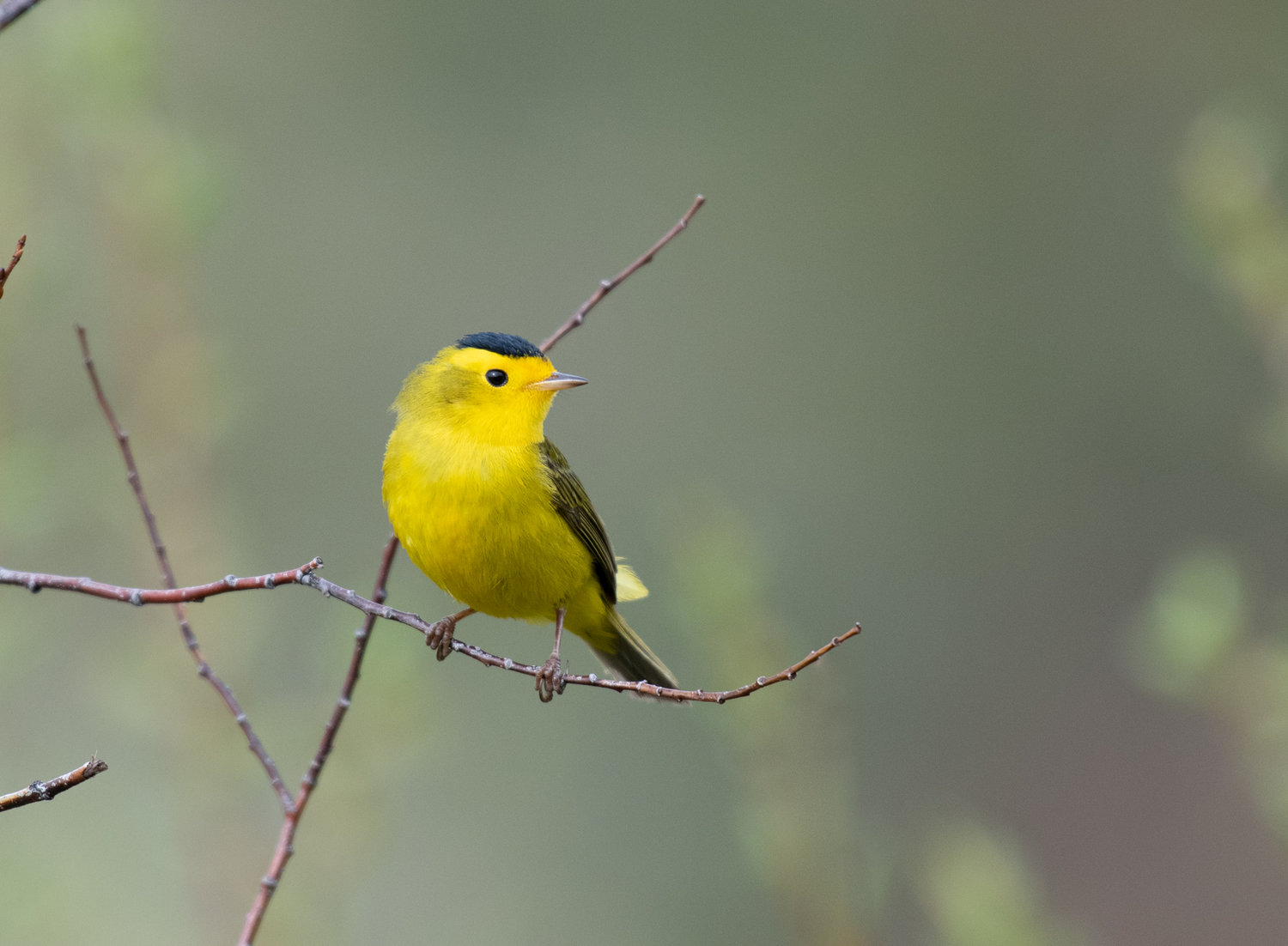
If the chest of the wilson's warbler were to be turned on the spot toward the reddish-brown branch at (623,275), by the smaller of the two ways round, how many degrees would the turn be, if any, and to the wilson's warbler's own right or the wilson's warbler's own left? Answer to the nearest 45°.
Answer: approximately 90° to the wilson's warbler's own left

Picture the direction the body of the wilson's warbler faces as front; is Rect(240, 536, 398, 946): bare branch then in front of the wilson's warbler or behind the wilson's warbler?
in front

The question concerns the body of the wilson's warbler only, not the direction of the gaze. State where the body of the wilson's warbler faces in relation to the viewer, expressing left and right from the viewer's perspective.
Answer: facing the viewer and to the left of the viewer

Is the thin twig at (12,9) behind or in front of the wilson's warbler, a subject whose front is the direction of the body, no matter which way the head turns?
in front

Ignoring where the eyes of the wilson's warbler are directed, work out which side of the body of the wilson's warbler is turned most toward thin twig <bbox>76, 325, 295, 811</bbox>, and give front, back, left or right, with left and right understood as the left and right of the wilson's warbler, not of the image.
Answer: right
